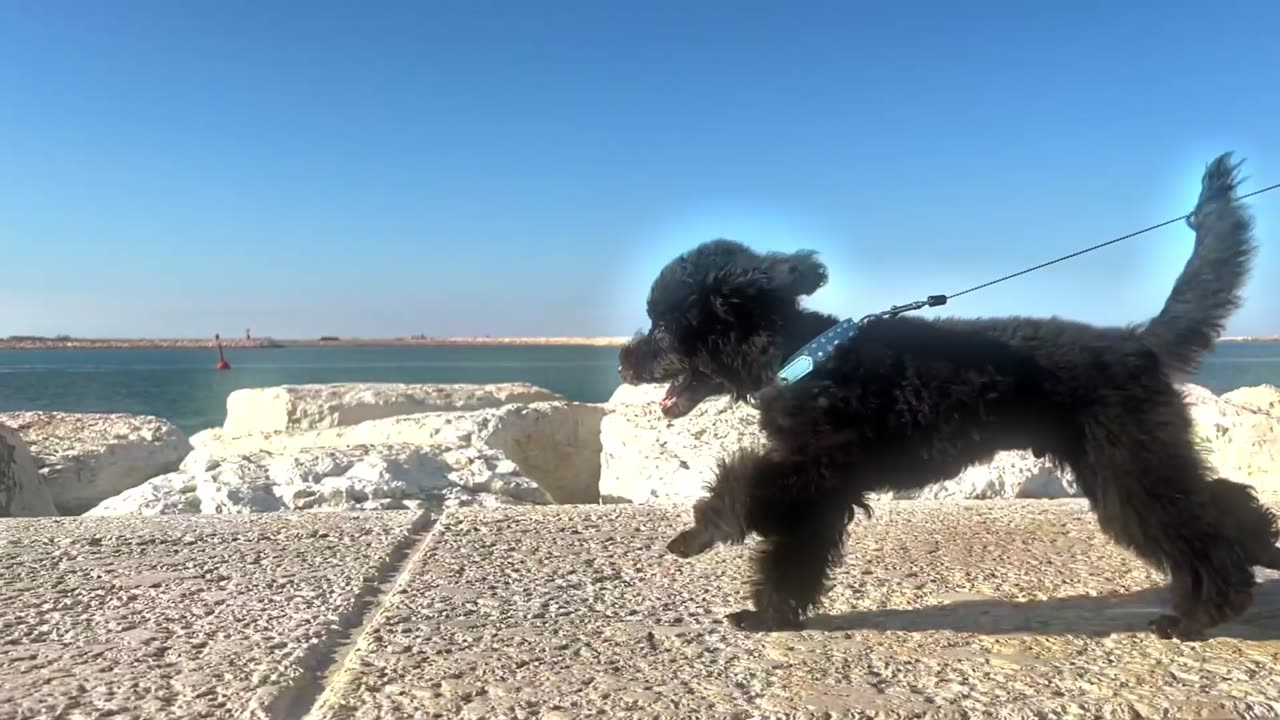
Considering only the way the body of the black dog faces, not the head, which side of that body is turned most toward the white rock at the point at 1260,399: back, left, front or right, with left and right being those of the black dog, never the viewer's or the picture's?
right

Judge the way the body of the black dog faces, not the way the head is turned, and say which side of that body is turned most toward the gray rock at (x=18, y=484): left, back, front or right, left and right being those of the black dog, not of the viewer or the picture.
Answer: front

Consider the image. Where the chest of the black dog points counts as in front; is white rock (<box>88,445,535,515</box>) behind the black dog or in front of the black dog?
in front

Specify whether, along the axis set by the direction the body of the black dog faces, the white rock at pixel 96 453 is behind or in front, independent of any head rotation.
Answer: in front

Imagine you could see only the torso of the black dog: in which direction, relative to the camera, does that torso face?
to the viewer's left

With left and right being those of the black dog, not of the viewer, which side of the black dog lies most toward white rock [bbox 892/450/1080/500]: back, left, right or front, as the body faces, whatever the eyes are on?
right
